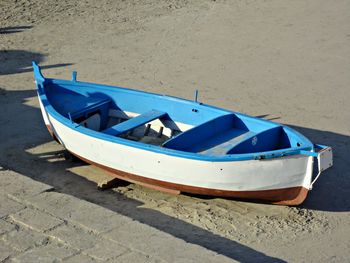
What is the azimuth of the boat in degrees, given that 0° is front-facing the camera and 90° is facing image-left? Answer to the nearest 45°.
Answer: approximately 135°
